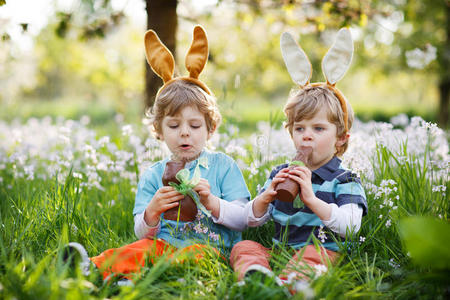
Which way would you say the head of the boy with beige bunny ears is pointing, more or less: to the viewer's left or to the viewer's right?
to the viewer's left

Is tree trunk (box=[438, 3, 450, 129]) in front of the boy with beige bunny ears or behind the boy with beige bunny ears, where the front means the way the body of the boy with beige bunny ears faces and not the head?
behind

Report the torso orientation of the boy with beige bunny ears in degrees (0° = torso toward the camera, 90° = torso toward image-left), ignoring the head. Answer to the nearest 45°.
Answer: approximately 45°

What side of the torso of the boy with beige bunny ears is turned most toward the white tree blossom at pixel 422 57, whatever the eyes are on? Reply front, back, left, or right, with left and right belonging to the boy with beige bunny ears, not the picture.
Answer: back

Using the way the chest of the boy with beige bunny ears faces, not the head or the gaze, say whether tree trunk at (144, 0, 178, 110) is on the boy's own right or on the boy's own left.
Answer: on the boy's own right
